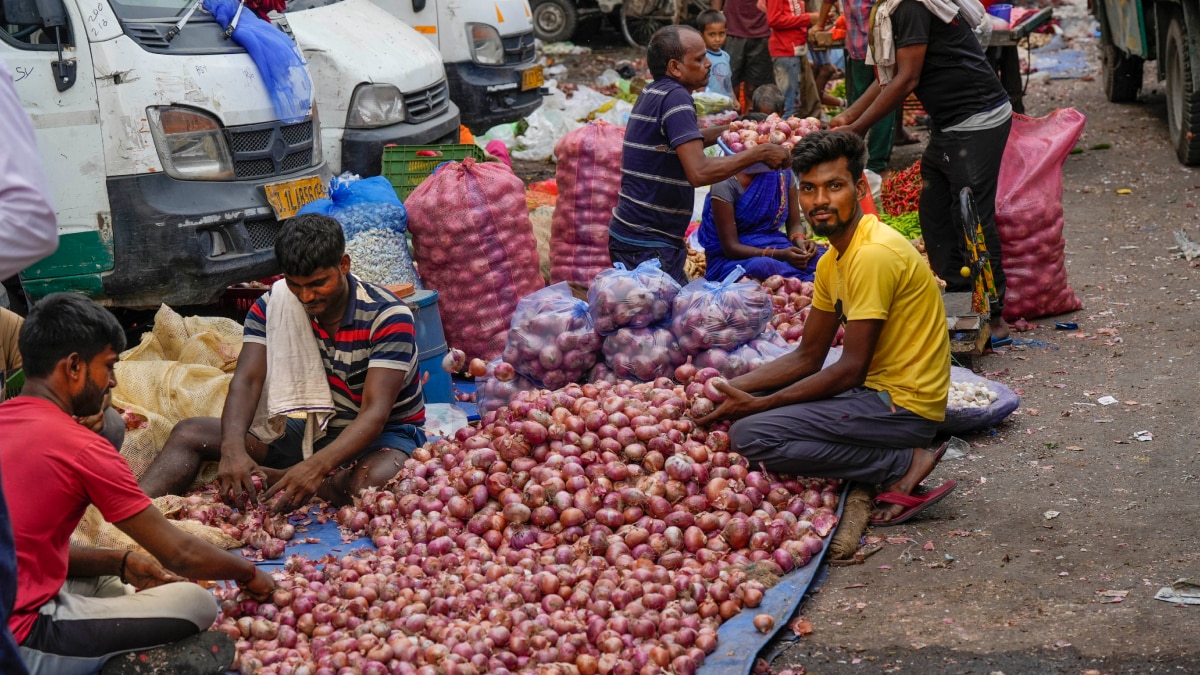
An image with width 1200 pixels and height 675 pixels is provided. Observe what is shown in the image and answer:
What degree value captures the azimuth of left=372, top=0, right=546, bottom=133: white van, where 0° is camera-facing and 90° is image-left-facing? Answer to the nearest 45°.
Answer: approximately 315°

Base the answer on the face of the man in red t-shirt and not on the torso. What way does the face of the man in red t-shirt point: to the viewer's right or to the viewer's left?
to the viewer's right

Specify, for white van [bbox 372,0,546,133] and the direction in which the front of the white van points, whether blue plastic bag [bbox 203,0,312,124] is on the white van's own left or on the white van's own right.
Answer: on the white van's own right

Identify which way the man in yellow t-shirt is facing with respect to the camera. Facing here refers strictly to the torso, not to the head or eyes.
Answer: to the viewer's left

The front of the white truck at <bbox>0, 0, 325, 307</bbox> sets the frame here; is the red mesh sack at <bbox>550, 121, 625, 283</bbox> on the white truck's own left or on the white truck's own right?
on the white truck's own left

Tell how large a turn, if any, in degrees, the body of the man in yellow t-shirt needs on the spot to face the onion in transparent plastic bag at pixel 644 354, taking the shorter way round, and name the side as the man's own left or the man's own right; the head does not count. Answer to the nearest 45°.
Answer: approximately 45° to the man's own right

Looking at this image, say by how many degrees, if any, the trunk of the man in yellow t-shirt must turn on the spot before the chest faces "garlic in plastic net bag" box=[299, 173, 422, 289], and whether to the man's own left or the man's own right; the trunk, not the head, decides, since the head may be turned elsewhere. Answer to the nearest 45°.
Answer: approximately 45° to the man's own right

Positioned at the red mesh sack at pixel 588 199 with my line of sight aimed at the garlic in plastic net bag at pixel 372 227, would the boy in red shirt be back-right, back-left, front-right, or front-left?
back-right

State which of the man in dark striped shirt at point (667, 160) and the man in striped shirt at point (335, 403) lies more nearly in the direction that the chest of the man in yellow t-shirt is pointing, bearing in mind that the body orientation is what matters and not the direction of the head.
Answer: the man in striped shirt

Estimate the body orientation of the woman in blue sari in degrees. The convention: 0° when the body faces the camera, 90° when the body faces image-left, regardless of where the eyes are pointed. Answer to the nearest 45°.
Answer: approximately 315°
